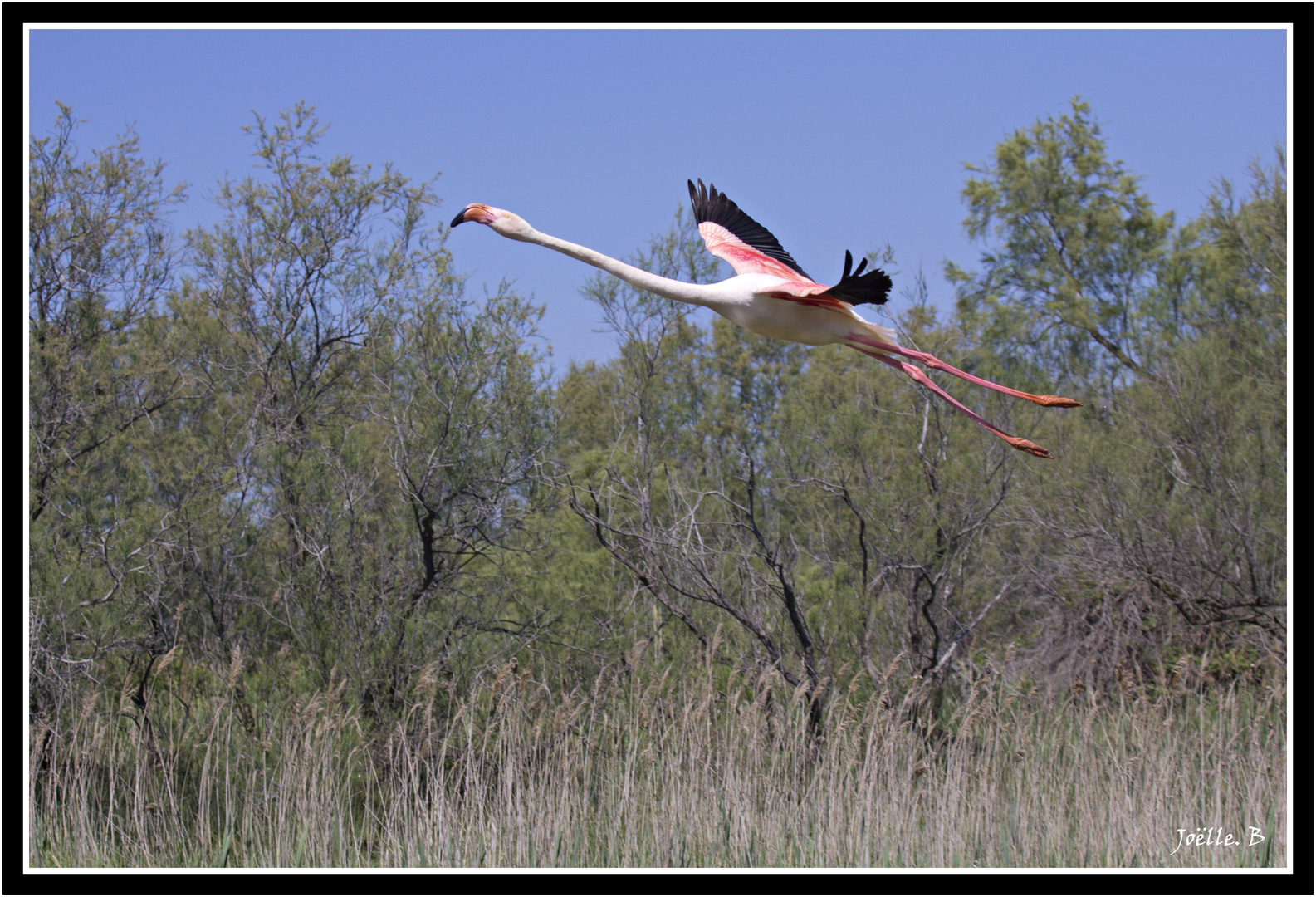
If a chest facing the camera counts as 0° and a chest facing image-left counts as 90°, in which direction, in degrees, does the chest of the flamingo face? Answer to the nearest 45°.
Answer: approximately 90°

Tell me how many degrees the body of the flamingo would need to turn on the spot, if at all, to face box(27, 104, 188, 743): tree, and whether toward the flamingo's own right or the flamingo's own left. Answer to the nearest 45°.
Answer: approximately 45° to the flamingo's own right

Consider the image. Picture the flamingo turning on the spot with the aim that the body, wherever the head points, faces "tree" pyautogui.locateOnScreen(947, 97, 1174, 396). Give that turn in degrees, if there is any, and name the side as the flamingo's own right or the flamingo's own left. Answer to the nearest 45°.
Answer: approximately 90° to the flamingo's own right
